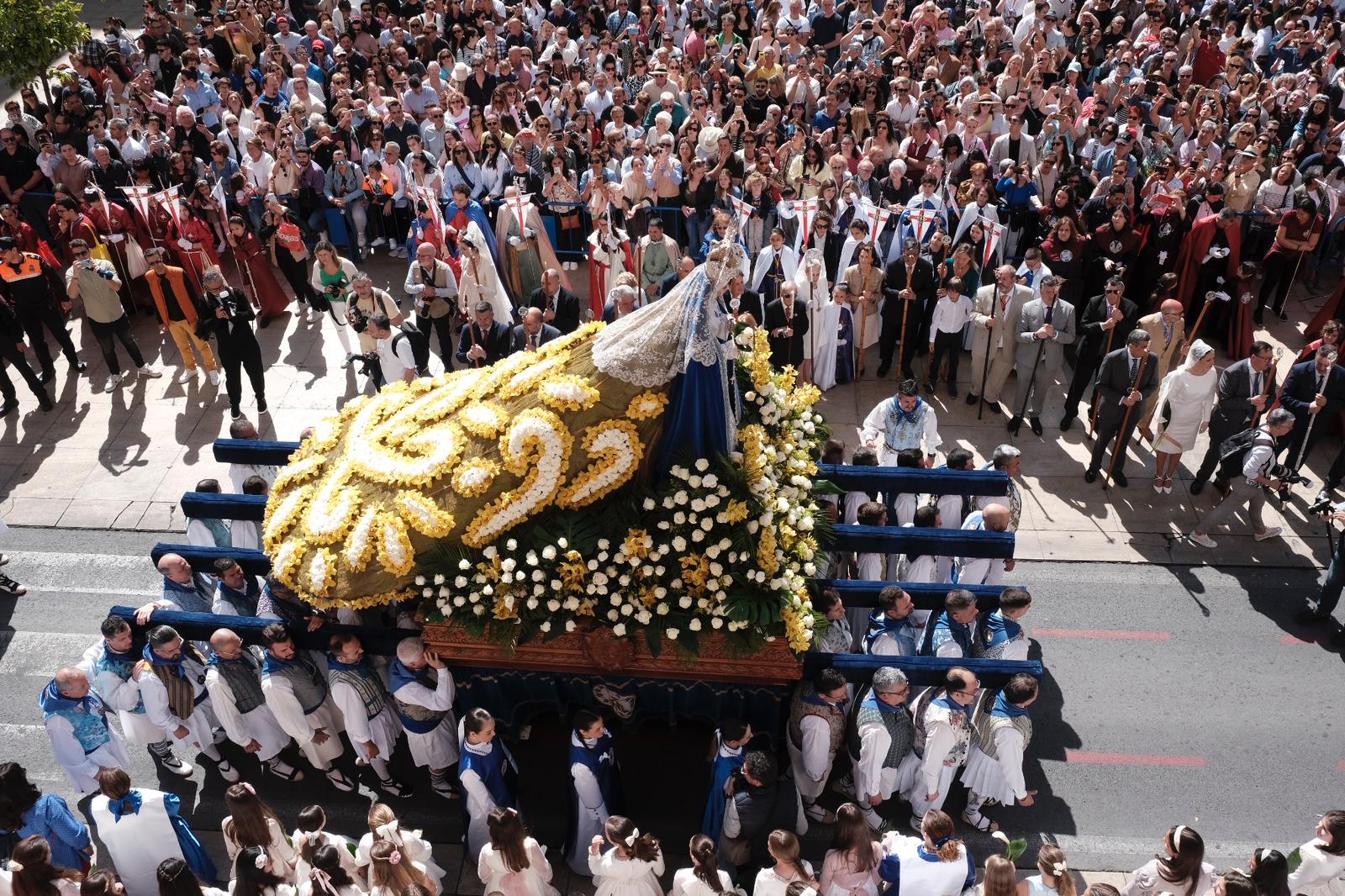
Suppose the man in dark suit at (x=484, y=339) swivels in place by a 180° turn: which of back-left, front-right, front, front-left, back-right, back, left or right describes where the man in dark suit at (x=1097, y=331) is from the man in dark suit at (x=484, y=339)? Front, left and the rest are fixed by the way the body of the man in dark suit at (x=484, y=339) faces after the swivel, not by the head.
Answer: right

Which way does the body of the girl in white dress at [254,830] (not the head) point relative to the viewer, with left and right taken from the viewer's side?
facing away from the viewer

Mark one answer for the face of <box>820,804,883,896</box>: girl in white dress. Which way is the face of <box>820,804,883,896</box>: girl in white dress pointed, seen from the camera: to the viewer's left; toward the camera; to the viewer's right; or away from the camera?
away from the camera

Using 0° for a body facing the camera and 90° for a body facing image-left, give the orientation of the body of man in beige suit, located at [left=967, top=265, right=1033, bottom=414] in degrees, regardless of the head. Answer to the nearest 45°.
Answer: approximately 0°

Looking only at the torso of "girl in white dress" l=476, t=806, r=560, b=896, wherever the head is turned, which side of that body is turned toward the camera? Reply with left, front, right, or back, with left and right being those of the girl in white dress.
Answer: back

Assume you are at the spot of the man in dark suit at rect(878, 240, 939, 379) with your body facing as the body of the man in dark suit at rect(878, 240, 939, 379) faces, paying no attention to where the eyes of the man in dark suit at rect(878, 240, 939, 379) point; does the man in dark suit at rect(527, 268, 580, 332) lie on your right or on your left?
on your right

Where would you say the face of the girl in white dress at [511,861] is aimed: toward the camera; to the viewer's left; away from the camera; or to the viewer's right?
away from the camera

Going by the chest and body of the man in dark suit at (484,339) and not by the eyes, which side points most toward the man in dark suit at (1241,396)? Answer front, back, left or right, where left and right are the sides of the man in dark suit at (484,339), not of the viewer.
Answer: left

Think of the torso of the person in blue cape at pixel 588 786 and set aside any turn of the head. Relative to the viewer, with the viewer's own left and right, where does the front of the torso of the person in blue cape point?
facing the viewer and to the right of the viewer

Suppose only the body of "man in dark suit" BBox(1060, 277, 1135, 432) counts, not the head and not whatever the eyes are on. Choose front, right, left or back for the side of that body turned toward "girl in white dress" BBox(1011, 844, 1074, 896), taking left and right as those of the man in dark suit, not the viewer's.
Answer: front

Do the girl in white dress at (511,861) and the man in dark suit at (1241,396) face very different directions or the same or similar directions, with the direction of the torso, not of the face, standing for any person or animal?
very different directions

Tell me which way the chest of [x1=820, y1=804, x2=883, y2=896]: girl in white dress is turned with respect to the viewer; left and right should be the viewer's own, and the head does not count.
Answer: facing away from the viewer

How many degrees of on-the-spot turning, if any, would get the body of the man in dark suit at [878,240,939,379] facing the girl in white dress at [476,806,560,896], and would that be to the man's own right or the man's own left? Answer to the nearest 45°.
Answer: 0° — they already face them

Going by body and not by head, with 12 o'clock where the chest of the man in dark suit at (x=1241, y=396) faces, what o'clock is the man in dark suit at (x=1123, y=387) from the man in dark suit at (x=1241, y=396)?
the man in dark suit at (x=1123, y=387) is roughly at 4 o'clock from the man in dark suit at (x=1241, y=396).

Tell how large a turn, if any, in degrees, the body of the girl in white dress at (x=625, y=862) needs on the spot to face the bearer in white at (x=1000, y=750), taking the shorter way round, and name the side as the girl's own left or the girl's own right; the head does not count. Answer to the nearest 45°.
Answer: approximately 90° to the girl's own right

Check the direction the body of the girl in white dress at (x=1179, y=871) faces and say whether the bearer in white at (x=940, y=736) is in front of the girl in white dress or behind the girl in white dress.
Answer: in front

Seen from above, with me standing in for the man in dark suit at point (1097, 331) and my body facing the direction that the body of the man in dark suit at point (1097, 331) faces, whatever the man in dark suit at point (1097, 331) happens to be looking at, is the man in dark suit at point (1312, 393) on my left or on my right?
on my left

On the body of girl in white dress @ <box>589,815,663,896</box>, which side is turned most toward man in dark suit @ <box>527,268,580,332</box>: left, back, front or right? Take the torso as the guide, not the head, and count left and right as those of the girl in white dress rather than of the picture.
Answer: front

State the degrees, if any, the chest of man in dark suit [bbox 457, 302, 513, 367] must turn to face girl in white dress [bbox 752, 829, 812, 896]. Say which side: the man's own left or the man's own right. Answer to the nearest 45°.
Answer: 0° — they already face them
